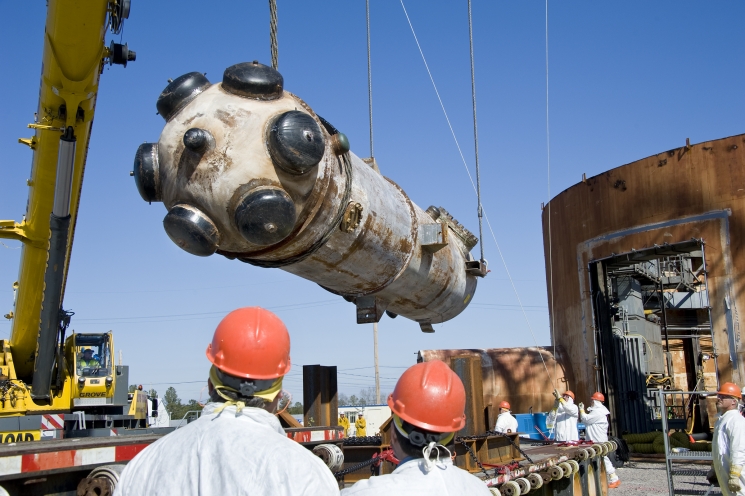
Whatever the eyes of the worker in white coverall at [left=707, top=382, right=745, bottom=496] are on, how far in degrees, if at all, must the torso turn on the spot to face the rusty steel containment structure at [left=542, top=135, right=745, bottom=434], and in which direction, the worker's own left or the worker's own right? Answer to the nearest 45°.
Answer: approximately 90° to the worker's own right

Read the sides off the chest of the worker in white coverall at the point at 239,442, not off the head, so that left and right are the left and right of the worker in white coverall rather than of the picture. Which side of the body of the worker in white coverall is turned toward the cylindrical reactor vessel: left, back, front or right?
front

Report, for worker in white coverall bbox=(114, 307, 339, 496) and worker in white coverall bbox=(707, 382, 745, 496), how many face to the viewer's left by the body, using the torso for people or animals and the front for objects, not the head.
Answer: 1

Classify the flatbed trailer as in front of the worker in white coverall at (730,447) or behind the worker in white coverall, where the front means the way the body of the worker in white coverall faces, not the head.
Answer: in front

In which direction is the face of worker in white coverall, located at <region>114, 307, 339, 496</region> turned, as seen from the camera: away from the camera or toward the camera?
away from the camera

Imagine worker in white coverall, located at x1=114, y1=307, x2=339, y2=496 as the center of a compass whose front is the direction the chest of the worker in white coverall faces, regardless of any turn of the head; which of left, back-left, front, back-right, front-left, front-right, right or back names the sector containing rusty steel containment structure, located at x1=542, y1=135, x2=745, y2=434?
front-right

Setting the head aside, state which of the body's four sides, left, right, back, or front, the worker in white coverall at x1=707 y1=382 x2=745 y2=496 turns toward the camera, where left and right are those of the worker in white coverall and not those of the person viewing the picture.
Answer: left

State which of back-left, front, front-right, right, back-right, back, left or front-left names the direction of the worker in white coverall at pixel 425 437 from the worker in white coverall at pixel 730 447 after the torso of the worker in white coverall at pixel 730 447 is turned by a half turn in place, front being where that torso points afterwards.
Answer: right

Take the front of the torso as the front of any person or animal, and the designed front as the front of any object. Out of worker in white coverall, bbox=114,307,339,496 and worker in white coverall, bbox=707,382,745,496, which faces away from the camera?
worker in white coverall, bbox=114,307,339,496

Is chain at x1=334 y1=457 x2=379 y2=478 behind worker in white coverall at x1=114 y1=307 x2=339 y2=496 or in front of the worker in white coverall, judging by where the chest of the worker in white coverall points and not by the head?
in front

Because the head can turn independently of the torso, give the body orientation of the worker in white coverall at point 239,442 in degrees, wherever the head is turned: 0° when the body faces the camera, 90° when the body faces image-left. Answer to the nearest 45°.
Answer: approximately 180°

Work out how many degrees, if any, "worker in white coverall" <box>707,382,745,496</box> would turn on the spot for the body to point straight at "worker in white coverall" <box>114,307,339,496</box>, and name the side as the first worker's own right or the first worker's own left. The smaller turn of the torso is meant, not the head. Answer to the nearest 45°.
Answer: approximately 90° to the first worker's own left
